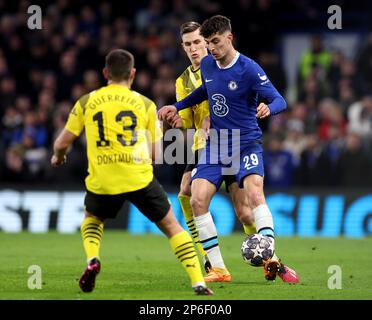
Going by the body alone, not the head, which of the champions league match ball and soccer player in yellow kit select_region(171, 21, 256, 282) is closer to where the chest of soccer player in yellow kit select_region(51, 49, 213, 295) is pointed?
the soccer player in yellow kit

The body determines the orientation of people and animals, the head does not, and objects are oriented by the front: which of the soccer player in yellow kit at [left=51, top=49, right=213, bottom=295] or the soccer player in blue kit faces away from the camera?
the soccer player in yellow kit

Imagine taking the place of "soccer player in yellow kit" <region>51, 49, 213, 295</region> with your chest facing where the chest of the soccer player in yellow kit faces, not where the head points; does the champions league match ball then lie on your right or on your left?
on your right

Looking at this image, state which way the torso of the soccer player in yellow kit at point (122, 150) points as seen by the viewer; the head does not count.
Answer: away from the camera

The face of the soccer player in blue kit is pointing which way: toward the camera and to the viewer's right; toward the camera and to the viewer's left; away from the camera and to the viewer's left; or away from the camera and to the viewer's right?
toward the camera and to the viewer's left

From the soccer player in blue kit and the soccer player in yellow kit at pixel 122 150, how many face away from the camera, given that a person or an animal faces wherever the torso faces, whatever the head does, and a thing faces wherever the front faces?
1

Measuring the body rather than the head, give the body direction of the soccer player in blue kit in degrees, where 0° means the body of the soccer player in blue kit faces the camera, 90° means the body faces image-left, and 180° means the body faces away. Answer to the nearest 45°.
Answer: approximately 45°
